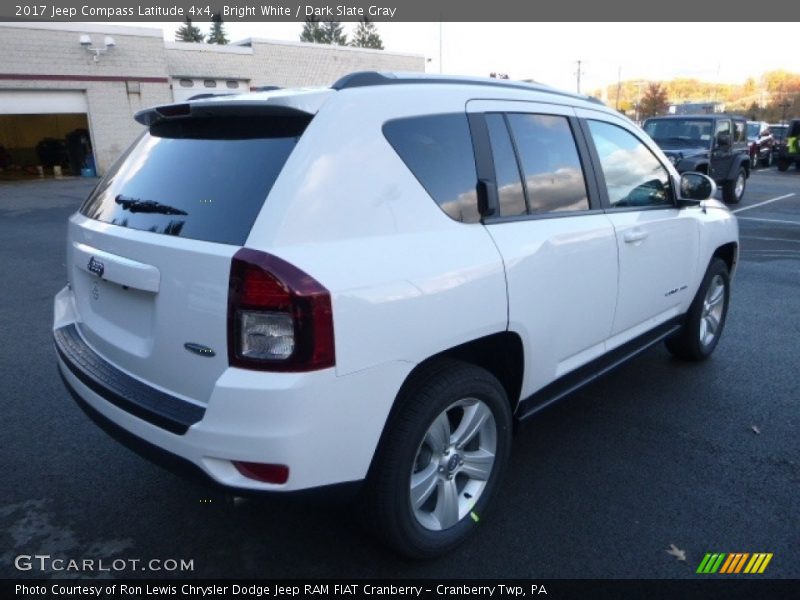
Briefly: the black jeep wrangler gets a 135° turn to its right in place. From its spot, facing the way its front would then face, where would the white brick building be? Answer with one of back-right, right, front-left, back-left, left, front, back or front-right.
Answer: left

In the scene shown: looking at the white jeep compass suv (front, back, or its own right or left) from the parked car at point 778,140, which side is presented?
front

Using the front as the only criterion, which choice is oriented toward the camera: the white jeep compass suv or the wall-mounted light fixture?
the wall-mounted light fixture

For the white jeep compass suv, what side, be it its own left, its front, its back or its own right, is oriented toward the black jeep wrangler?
front

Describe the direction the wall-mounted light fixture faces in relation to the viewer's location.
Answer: facing the viewer

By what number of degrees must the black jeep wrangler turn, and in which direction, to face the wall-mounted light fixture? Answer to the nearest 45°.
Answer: approximately 45° to its right

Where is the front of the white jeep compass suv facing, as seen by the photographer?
facing away from the viewer and to the right of the viewer

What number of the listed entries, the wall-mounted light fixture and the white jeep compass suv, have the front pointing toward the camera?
1

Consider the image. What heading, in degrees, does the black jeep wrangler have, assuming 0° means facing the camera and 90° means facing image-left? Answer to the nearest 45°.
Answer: approximately 45°
